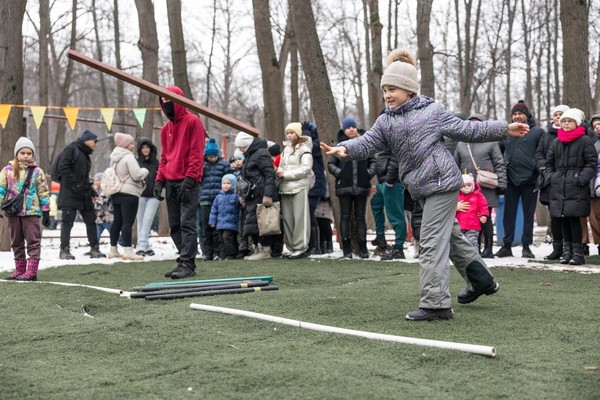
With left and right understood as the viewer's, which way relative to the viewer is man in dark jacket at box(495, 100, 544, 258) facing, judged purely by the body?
facing the viewer

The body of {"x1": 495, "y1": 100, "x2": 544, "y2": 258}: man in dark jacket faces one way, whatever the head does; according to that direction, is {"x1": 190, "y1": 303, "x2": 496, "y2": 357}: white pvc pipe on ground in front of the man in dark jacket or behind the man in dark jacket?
in front

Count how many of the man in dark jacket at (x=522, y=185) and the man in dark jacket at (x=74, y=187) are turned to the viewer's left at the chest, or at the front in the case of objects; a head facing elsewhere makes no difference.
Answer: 0

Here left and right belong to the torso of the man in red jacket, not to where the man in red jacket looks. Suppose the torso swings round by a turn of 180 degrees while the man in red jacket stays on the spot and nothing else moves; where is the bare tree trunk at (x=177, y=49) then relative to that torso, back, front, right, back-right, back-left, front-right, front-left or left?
front-left

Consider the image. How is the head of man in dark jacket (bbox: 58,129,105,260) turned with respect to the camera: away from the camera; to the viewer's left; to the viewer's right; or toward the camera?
to the viewer's right

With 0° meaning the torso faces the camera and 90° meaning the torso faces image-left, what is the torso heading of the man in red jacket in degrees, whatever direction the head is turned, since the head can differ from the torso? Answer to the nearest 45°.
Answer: approximately 45°

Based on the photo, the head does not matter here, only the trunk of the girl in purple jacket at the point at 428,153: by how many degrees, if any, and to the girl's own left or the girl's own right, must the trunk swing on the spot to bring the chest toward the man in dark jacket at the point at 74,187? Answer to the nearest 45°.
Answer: approximately 90° to the girl's own right

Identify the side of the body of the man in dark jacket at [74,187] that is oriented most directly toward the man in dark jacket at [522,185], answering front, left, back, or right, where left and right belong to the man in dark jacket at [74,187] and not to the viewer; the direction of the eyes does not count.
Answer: front

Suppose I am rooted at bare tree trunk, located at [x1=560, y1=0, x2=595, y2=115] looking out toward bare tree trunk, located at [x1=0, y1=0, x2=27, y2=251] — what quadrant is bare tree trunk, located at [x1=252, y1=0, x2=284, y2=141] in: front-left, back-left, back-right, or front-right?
front-right

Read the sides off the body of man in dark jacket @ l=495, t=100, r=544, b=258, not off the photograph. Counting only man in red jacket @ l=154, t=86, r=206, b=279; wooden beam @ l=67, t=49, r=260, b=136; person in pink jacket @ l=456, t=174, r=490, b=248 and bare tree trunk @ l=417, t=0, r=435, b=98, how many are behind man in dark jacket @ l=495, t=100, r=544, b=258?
1

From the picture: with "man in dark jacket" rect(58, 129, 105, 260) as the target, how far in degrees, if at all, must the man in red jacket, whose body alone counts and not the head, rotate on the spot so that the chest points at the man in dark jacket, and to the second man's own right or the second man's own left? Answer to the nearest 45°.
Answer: approximately 90° to the second man's own right

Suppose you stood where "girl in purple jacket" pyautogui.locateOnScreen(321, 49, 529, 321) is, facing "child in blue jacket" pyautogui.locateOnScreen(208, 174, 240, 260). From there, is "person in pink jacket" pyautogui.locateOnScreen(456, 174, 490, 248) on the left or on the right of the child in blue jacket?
right

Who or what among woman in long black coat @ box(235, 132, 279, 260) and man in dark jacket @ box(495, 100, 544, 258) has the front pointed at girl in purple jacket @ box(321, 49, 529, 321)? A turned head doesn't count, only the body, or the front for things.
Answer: the man in dark jacket

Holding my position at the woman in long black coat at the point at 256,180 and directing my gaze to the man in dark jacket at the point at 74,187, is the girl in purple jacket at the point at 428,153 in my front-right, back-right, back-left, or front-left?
back-left

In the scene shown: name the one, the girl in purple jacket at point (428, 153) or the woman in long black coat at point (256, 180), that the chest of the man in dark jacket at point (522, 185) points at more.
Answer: the girl in purple jacket

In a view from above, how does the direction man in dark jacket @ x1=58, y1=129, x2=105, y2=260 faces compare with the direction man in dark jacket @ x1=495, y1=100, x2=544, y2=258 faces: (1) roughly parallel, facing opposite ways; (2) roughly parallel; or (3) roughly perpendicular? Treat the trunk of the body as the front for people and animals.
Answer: roughly perpendicular

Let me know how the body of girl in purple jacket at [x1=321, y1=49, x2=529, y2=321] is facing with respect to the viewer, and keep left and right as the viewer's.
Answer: facing the viewer and to the left of the viewer
